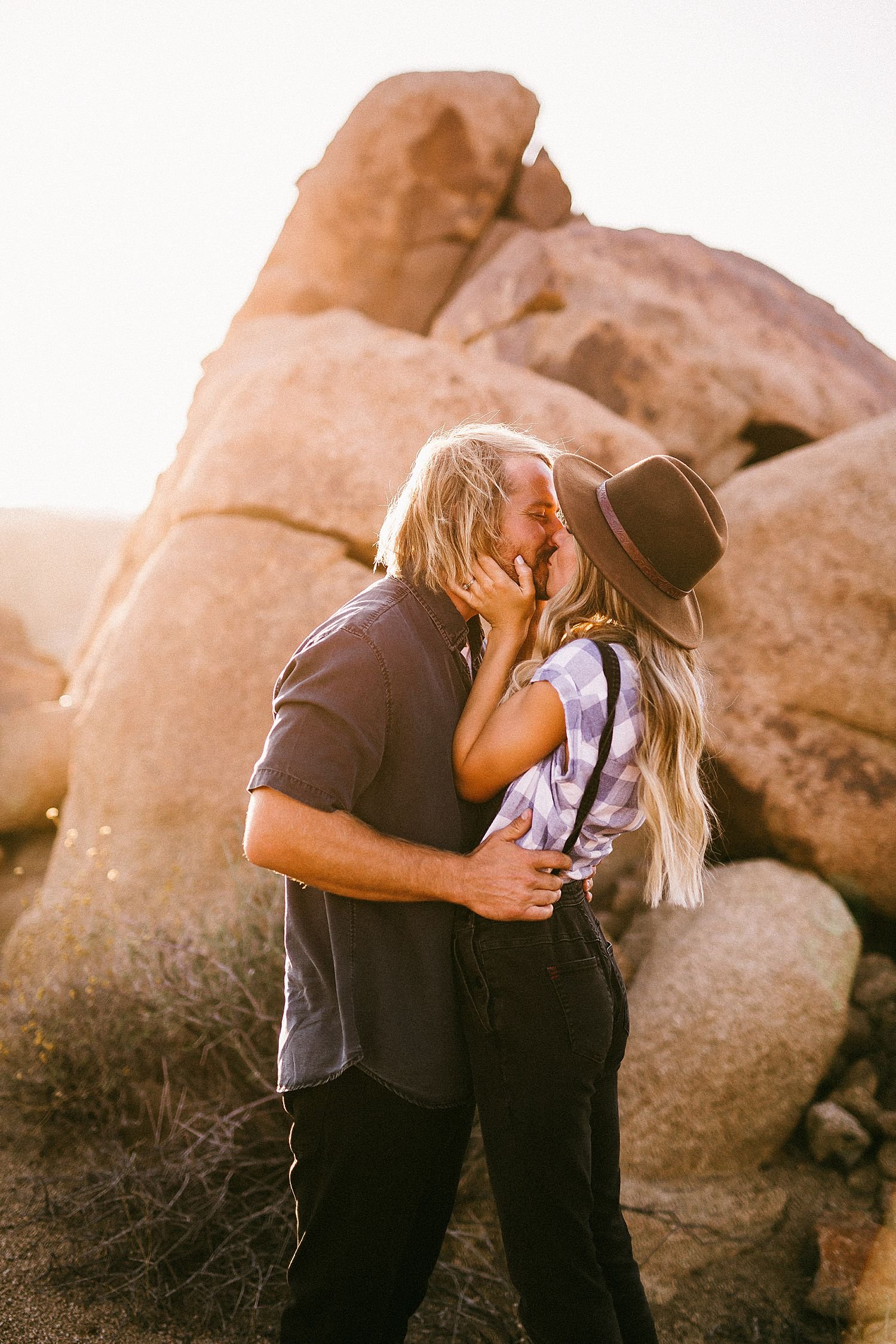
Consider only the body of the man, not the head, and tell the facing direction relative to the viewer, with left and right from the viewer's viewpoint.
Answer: facing to the right of the viewer

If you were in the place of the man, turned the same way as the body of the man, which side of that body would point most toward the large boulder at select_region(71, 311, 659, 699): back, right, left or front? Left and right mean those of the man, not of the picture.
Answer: left

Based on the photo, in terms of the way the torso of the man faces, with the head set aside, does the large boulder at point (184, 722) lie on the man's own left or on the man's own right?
on the man's own left

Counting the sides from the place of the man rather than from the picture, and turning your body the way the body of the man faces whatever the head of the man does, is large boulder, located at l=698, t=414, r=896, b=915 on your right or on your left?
on your left

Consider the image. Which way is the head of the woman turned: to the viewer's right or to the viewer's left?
to the viewer's left
